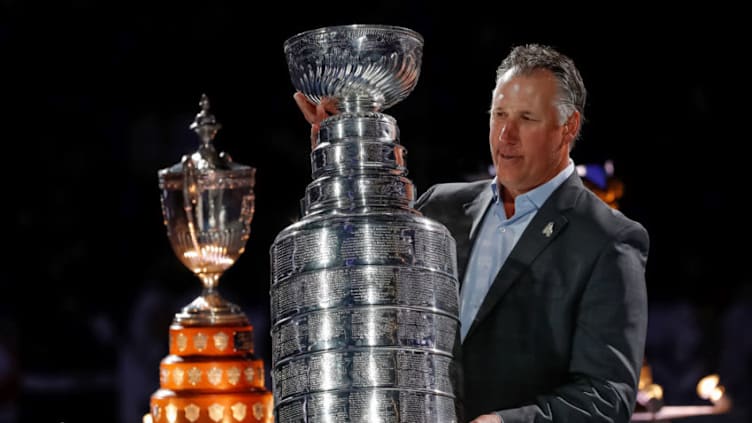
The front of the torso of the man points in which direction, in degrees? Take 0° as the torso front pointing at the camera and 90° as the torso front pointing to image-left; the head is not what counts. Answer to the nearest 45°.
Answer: approximately 45°
